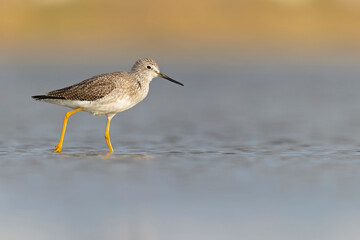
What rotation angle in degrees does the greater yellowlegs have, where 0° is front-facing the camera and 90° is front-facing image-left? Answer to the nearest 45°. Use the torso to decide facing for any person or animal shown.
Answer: approximately 270°
